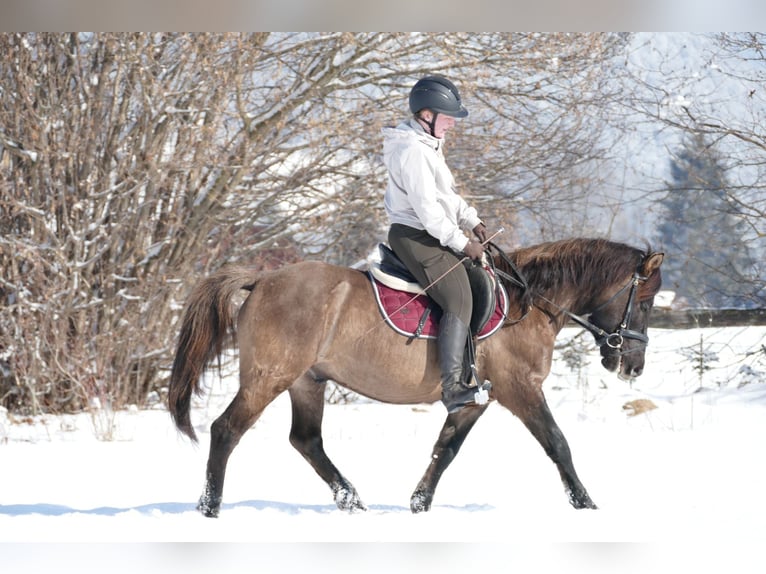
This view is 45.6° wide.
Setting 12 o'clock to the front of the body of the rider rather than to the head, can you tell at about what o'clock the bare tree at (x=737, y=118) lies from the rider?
The bare tree is roughly at 10 o'clock from the rider.

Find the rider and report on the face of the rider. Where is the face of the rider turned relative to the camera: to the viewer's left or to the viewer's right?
to the viewer's right

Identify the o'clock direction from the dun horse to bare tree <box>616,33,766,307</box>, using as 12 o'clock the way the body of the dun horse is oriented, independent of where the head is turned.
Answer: The bare tree is roughly at 10 o'clock from the dun horse.

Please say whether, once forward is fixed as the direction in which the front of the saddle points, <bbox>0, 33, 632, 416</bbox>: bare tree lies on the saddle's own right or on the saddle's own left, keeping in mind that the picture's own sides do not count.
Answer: on the saddle's own left

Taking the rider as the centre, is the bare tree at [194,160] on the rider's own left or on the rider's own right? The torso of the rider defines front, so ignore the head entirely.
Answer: on the rider's own left

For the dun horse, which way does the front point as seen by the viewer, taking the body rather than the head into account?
to the viewer's right

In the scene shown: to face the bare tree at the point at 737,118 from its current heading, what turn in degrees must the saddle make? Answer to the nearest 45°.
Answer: approximately 45° to its left

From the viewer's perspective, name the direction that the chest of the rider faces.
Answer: to the viewer's right

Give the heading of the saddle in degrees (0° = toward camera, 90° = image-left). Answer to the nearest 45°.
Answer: approximately 270°

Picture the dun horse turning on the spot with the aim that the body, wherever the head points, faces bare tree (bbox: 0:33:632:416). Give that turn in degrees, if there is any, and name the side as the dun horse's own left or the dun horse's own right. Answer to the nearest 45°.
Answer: approximately 135° to the dun horse's own left
